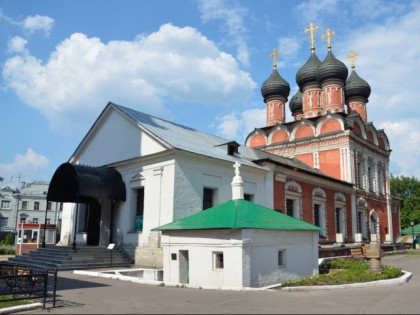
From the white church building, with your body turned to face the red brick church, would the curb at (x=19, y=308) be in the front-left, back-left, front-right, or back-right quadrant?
back-right

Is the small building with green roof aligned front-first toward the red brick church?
no

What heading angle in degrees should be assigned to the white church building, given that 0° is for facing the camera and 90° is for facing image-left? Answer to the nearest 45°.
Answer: approximately 45°

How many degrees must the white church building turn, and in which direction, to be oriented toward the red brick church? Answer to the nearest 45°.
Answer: approximately 180°

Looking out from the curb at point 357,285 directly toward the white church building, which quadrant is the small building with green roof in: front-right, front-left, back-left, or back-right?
front-left

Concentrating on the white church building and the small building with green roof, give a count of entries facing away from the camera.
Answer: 0

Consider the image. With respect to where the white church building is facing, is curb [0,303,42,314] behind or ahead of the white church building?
ahead

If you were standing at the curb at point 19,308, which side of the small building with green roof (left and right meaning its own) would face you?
front

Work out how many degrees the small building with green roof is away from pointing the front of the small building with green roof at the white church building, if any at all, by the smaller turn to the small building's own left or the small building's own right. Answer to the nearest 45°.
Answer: approximately 90° to the small building's own right

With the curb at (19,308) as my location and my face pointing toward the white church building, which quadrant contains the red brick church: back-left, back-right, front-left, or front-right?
front-right

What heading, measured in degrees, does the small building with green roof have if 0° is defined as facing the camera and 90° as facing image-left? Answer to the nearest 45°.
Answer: approximately 45°

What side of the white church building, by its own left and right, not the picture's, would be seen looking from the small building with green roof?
left

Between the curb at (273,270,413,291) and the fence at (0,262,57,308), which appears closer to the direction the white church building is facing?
the fence
